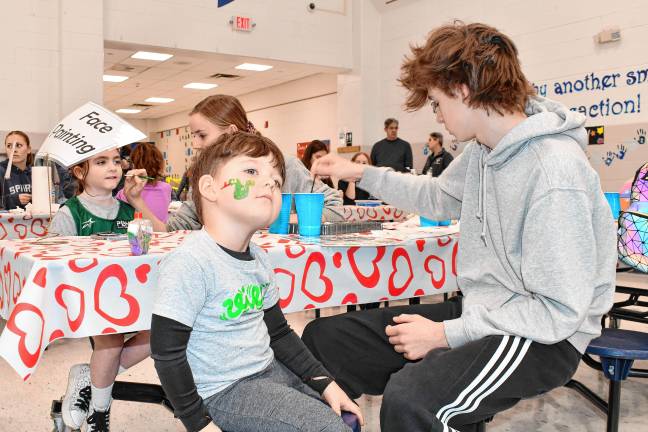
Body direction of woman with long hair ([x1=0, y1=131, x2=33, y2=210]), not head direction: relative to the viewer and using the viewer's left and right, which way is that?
facing the viewer

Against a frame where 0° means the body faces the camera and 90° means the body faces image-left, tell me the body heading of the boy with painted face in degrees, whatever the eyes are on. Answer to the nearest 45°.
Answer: approximately 315°

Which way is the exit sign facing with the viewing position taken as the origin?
facing the viewer and to the right of the viewer

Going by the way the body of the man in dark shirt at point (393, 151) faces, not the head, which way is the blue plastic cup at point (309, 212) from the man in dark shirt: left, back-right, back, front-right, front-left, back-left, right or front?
front

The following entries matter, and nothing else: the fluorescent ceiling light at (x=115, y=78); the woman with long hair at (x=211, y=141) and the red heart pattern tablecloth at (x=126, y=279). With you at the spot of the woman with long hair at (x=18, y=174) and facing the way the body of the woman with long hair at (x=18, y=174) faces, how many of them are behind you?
1

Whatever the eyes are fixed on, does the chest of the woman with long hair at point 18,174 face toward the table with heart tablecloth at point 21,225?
yes

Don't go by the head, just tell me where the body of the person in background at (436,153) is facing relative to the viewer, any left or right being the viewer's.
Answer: facing the viewer and to the left of the viewer

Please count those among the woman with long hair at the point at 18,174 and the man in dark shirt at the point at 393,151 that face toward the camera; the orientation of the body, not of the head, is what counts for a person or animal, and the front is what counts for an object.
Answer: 2

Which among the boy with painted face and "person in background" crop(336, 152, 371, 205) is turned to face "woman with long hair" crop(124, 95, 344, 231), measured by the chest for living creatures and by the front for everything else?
the person in background

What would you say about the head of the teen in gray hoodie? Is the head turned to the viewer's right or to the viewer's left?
to the viewer's left

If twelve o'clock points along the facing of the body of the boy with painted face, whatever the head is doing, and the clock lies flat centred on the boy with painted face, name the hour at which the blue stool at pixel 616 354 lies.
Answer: The blue stool is roughly at 10 o'clock from the boy with painted face.

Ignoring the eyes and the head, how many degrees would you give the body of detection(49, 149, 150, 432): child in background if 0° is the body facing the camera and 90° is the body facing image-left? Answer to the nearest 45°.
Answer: approximately 315°

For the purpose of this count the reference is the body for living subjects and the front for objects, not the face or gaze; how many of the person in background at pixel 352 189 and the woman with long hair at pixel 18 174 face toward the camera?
2

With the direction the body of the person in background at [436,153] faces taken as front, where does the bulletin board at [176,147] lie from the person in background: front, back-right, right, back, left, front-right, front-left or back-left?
right

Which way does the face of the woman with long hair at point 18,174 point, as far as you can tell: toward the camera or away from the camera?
toward the camera

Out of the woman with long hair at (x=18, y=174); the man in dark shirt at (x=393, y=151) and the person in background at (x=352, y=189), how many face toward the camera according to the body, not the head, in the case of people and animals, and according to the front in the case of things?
3

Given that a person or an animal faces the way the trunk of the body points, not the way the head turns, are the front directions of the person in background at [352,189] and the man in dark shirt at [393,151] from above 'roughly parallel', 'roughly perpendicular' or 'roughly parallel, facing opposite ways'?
roughly parallel
